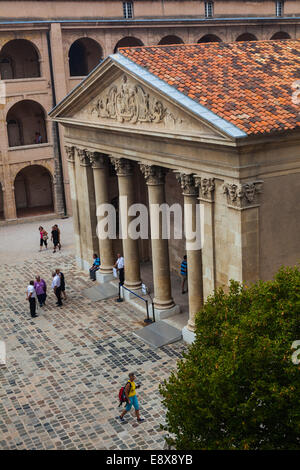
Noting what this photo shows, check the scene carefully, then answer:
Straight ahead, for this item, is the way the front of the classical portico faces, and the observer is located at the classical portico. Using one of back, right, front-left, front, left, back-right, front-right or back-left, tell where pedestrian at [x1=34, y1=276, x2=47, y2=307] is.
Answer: right

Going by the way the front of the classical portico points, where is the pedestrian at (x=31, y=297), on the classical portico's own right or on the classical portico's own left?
on the classical portico's own right

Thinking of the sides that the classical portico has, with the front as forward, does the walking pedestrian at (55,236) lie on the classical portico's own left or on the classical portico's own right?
on the classical portico's own right

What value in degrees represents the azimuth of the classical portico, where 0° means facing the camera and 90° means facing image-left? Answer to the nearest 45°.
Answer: approximately 45°
